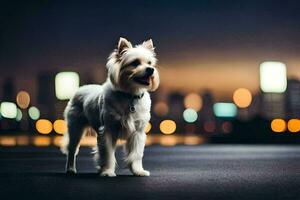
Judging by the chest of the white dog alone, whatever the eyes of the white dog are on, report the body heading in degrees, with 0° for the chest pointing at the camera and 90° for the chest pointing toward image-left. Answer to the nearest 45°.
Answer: approximately 315°
